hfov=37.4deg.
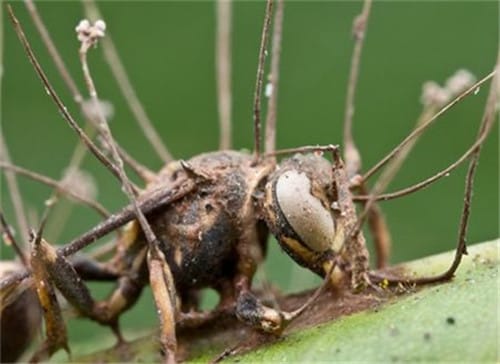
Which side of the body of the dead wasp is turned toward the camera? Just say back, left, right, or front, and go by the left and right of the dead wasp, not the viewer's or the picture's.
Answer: right
